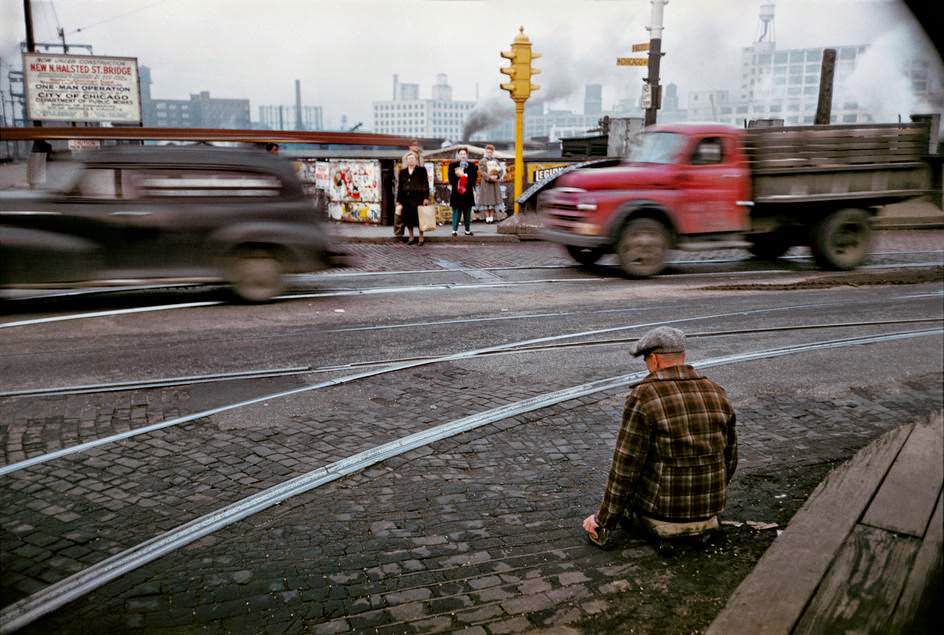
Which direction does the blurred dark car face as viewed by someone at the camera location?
facing to the left of the viewer

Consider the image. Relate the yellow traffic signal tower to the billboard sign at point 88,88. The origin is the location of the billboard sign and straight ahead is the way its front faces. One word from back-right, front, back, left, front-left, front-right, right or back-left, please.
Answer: front-left

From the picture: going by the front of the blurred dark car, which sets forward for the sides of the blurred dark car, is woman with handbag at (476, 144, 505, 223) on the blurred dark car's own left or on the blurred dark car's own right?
on the blurred dark car's own right

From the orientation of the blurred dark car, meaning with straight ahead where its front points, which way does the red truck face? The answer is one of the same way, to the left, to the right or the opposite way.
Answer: the same way

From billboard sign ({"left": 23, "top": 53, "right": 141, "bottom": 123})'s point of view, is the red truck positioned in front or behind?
in front

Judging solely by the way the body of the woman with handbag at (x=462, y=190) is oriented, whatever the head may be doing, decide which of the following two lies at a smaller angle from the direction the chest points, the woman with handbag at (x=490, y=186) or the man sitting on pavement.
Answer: the man sitting on pavement

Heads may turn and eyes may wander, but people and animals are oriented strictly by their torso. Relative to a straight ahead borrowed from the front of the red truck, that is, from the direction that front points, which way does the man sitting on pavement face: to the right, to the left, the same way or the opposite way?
to the right

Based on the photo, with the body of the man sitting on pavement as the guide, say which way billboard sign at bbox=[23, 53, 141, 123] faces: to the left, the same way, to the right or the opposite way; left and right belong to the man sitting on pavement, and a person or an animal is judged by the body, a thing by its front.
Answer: the opposite way

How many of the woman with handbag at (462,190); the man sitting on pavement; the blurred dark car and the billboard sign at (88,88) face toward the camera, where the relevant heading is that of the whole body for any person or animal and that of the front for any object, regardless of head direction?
2

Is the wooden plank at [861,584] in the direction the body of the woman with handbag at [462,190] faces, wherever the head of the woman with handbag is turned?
yes

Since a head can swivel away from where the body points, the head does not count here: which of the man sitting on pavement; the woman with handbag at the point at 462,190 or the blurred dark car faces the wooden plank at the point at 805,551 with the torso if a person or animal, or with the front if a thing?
the woman with handbag

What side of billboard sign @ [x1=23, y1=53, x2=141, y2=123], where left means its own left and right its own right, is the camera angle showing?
front

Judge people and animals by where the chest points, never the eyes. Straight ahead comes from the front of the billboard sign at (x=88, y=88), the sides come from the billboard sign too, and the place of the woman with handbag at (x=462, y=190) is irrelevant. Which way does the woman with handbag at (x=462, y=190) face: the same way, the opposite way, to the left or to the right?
the same way

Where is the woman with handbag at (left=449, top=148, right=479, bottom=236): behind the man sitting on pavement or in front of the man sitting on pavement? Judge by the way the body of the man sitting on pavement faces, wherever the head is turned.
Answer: in front

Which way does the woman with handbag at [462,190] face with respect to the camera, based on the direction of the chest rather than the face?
toward the camera

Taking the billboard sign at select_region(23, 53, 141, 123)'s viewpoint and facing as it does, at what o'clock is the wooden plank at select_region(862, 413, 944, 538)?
The wooden plank is roughly at 12 o'clock from the billboard sign.

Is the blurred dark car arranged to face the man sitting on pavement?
no

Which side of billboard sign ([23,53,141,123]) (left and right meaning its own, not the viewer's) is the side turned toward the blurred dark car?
front

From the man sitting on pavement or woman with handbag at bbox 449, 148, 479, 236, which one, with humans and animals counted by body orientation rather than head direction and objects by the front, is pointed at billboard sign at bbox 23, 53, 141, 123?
the man sitting on pavement

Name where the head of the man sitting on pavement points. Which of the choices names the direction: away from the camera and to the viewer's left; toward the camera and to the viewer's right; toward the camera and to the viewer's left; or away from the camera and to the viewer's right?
away from the camera and to the viewer's left
